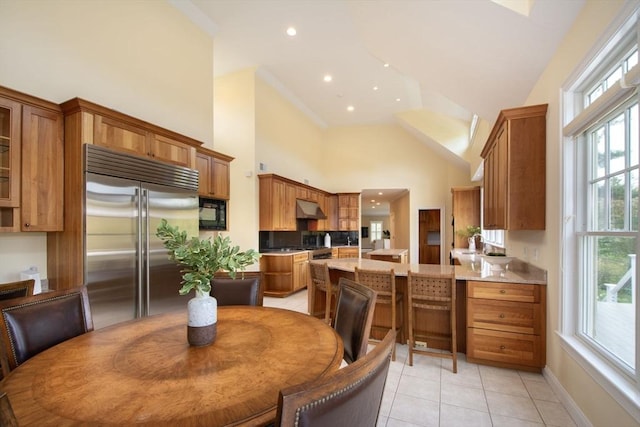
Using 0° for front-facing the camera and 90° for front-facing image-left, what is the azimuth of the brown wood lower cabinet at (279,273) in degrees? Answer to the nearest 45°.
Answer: approximately 315°

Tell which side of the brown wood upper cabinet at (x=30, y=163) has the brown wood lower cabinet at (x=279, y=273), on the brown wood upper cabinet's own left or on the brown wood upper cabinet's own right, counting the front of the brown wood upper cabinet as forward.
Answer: on the brown wood upper cabinet's own left

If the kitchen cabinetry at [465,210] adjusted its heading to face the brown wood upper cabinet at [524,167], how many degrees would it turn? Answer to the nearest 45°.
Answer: approximately 90° to its left

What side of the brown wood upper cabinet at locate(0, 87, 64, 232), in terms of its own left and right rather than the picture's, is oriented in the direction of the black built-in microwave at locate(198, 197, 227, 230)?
left

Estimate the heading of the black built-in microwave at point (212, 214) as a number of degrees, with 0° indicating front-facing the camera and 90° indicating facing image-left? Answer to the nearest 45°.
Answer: approximately 315°

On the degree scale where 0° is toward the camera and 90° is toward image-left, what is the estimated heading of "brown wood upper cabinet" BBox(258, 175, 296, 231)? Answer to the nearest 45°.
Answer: approximately 315°

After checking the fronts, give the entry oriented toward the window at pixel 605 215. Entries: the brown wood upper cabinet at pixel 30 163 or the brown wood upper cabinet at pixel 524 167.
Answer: the brown wood upper cabinet at pixel 30 163

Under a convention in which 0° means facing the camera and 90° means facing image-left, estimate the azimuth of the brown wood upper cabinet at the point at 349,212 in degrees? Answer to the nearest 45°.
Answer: approximately 0°
